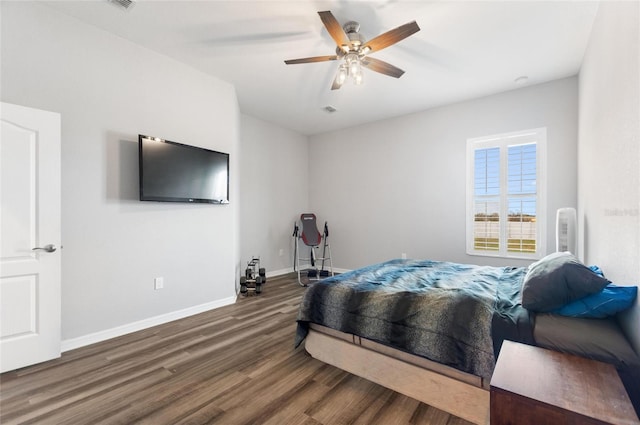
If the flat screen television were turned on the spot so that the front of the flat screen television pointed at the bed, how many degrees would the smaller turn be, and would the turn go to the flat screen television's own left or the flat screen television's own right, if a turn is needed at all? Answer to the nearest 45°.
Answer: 0° — it already faces it

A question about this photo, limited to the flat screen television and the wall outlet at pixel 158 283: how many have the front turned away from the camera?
0

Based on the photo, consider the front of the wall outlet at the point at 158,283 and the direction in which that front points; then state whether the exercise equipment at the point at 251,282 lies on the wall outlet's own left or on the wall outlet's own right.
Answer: on the wall outlet's own left

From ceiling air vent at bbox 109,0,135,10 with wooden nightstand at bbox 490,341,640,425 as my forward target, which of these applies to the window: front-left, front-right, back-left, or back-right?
front-left

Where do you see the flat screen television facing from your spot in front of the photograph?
facing the viewer and to the right of the viewer

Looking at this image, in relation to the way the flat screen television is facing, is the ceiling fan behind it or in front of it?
in front

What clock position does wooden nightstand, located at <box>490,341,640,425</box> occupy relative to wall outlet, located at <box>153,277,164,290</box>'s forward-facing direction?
The wooden nightstand is roughly at 1 o'clock from the wall outlet.
